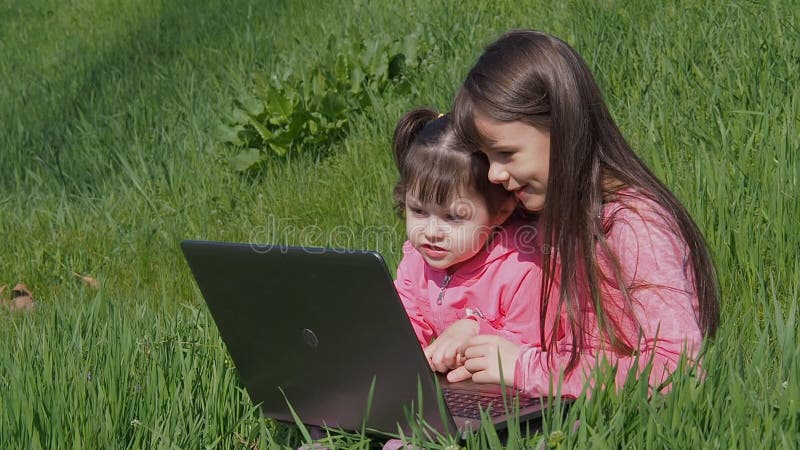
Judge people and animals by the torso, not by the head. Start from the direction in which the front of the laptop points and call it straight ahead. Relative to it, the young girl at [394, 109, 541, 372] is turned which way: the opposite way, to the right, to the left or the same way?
the opposite way

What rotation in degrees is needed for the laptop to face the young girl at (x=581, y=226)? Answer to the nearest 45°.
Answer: approximately 45° to its right

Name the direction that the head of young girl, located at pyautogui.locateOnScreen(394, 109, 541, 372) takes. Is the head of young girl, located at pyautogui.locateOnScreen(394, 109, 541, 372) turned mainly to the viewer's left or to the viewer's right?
to the viewer's left

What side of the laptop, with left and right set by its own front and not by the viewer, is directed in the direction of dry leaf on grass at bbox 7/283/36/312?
left

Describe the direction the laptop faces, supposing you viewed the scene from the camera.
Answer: facing away from the viewer and to the right of the viewer

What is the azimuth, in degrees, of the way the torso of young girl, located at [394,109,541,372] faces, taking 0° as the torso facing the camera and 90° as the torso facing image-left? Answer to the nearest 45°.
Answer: approximately 45°

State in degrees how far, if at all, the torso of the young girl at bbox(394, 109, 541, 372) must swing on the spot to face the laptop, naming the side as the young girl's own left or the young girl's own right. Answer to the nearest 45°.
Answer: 0° — they already face it

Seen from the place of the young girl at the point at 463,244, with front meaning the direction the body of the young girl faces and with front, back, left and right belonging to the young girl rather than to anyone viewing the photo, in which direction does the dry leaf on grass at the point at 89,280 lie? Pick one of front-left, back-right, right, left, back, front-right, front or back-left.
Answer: right

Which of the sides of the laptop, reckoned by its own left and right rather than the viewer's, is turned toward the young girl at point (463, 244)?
front

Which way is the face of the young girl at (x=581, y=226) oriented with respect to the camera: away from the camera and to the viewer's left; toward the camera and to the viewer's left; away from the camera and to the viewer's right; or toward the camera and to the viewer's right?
toward the camera and to the viewer's left
